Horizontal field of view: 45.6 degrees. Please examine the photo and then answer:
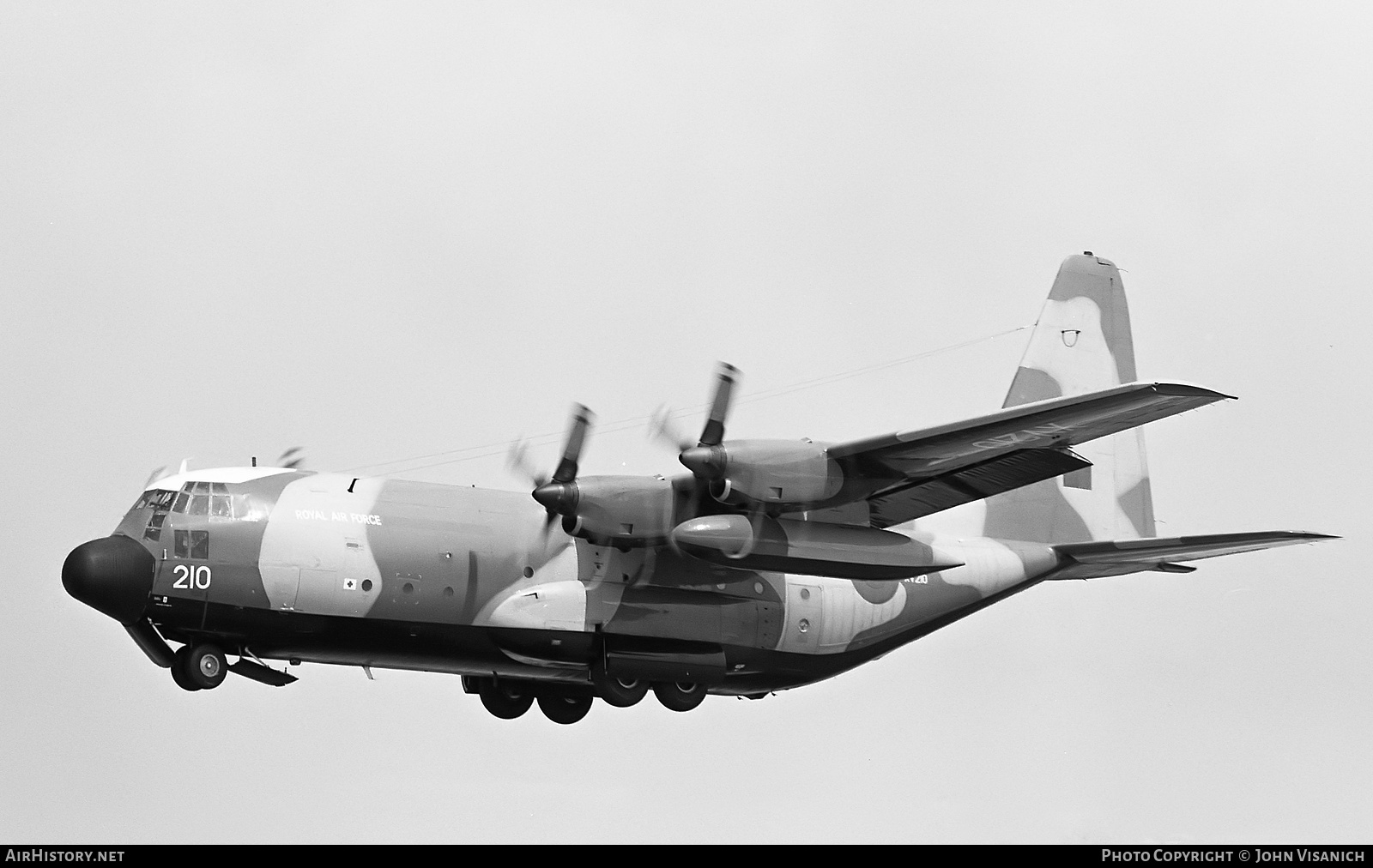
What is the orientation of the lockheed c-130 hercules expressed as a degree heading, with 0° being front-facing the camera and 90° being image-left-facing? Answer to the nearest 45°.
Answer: approximately 45°
